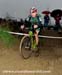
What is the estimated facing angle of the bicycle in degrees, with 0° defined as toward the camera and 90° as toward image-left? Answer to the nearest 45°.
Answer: approximately 45°
